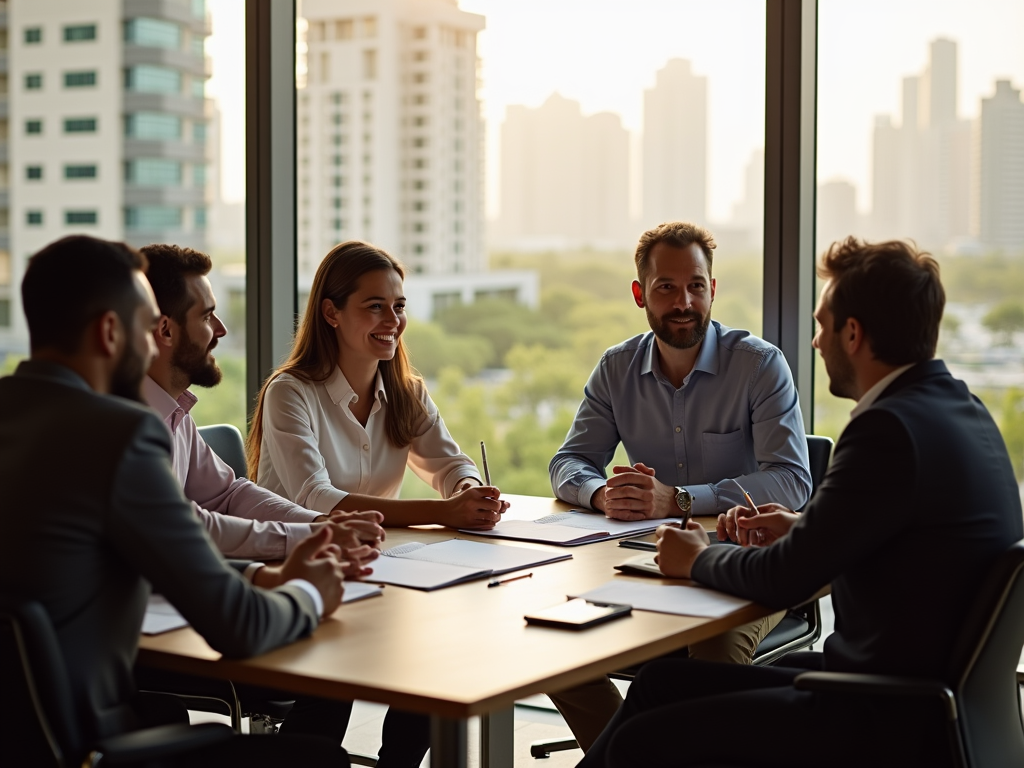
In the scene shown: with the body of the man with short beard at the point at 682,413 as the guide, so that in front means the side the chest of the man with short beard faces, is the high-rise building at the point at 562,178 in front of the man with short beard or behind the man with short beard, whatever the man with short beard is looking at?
behind

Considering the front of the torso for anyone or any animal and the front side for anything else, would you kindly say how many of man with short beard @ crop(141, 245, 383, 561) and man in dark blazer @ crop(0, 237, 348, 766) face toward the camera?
0

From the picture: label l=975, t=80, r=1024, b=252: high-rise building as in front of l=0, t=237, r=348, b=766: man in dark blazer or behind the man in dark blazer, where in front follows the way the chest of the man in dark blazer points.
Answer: in front

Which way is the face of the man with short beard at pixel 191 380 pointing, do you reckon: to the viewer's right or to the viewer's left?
to the viewer's right

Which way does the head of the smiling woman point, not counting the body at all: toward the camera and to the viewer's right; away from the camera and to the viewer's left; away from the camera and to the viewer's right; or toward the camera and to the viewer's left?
toward the camera and to the viewer's right

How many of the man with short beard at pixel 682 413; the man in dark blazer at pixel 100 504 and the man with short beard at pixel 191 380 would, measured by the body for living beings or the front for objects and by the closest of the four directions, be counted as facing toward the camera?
1

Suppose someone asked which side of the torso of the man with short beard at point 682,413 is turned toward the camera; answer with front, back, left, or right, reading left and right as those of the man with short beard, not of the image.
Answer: front

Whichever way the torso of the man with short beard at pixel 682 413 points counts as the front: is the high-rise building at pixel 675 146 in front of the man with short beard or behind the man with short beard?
behind

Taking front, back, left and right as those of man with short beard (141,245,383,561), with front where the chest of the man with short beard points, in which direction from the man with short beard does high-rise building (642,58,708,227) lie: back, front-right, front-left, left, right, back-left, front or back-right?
front-left

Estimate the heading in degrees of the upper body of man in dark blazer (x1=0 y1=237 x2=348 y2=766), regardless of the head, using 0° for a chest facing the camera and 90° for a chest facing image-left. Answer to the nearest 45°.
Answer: approximately 225°

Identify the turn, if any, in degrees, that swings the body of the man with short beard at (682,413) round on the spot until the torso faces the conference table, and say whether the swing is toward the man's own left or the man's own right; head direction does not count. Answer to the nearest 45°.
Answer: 0° — they already face it

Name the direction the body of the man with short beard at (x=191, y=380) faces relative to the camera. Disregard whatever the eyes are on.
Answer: to the viewer's right

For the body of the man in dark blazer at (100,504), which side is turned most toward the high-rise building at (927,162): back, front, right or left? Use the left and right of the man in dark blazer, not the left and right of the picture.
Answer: front

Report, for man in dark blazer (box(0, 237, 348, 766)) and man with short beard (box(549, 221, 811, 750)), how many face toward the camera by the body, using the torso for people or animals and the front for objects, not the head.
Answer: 1
